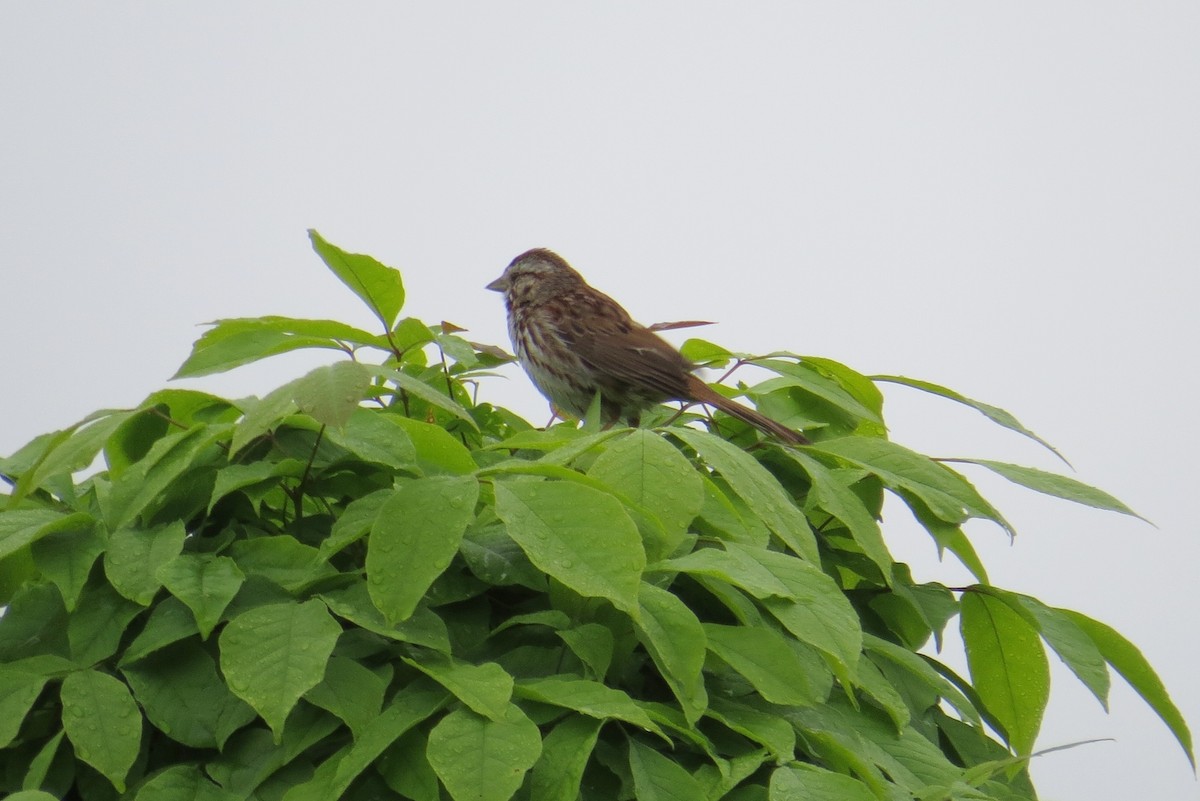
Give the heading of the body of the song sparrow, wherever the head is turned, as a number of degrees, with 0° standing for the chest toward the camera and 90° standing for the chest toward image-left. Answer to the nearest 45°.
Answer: approximately 90°
